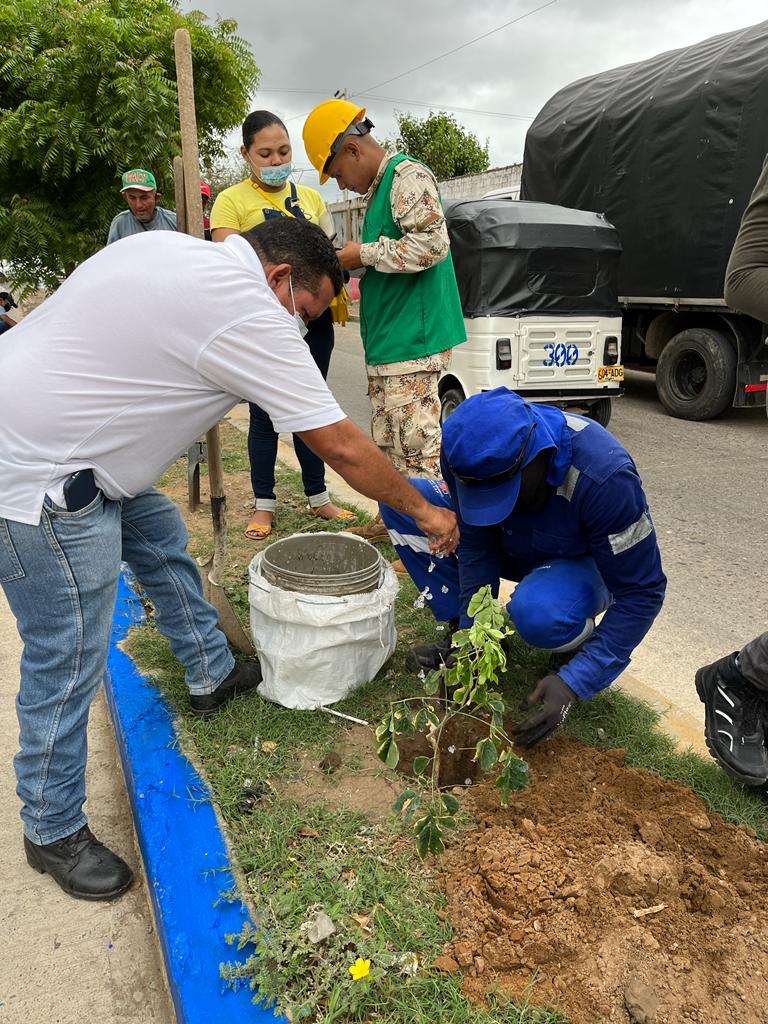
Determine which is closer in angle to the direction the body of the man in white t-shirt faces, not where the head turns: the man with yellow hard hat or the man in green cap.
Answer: the man with yellow hard hat

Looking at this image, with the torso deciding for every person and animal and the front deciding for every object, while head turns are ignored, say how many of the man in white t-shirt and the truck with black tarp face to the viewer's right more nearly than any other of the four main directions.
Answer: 1

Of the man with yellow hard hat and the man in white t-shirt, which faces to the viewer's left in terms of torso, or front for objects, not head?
the man with yellow hard hat

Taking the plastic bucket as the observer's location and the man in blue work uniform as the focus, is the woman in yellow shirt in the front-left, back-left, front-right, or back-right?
back-left

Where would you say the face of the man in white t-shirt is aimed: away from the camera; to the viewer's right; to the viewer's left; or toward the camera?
to the viewer's right

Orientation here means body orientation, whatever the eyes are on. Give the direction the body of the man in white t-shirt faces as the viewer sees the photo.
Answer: to the viewer's right

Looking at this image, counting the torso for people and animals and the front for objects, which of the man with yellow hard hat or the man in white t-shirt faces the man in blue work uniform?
the man in white t-shirt

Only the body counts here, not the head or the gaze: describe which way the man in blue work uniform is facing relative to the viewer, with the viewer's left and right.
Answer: facing the viewer and to the left of the viewer

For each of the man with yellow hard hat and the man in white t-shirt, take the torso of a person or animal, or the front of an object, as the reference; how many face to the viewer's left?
1

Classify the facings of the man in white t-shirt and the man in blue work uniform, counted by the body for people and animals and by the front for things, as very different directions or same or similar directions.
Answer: very different directions

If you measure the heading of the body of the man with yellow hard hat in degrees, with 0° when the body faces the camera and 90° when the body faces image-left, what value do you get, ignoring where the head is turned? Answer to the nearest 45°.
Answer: approximately 90°

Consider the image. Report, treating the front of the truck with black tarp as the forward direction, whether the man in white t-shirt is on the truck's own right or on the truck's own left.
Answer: on the truck's own left

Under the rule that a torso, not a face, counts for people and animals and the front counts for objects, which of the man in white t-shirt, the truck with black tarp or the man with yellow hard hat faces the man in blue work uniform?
the man in white t-shirt

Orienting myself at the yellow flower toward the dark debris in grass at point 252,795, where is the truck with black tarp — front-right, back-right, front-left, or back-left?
front-right

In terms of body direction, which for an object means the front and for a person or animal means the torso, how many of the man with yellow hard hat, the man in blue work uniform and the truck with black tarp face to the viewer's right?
0

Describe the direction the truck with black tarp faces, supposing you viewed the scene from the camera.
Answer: facing away from the viewer and to the left of the viewer

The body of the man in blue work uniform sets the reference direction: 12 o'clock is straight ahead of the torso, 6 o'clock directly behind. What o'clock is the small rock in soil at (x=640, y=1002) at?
The small rock in soil is roughly at 10 o'clock from the man in blue work uniform.
